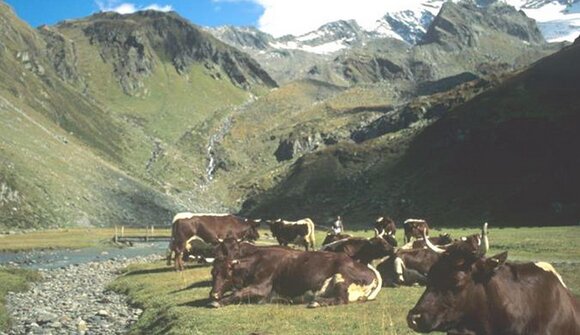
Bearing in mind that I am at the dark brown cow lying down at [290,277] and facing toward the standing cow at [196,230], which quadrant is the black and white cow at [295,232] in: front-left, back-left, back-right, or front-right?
front-right

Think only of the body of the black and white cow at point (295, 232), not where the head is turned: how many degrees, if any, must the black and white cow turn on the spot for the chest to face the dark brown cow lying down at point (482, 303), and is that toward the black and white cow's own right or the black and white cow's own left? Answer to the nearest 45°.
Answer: approximately 90° to the black and white cow's own left

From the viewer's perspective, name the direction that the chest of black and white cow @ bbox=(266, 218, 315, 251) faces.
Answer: to the viewer's left

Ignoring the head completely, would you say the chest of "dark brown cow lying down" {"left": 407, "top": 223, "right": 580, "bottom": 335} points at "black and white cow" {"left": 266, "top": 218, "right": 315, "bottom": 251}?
no

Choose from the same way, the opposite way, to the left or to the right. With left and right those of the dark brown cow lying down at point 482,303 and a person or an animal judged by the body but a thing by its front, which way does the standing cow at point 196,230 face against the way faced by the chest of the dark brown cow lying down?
the opposite way

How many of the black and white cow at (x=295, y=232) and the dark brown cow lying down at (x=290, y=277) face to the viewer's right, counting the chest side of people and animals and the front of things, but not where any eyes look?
0

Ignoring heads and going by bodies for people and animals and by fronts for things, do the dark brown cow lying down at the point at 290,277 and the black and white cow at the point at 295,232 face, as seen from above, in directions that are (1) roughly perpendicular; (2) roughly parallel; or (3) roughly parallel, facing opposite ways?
roughly parallel

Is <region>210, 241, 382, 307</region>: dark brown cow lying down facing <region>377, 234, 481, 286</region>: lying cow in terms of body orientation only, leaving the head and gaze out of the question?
no

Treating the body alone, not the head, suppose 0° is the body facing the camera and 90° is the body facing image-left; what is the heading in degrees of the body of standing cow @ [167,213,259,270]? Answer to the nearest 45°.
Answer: approximately 270°

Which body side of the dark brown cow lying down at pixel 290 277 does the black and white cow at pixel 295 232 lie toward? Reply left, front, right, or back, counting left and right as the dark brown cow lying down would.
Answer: right

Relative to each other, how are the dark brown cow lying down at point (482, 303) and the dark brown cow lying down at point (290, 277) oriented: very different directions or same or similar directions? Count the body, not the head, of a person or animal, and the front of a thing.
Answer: same or similar directions

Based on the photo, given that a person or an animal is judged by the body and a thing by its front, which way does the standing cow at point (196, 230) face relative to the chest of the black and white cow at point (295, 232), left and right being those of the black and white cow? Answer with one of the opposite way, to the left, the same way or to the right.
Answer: the opposite way

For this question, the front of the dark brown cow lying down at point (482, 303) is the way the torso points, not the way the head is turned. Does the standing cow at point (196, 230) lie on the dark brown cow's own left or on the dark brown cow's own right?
on the dark brown cow's own right

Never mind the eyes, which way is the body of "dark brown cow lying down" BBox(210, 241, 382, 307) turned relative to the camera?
to the viewer's left
